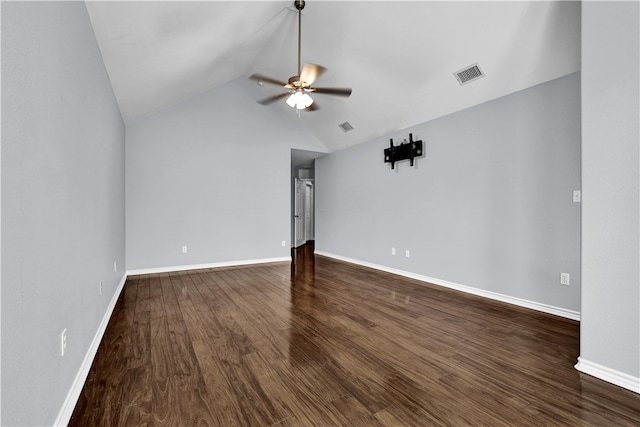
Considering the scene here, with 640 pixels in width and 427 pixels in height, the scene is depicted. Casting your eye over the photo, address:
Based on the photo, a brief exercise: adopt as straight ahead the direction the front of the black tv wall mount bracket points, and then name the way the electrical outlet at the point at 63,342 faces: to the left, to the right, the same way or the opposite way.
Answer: the opposite way

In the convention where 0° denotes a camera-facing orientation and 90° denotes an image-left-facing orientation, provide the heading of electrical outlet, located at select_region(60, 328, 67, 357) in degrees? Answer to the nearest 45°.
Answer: approximately 270°

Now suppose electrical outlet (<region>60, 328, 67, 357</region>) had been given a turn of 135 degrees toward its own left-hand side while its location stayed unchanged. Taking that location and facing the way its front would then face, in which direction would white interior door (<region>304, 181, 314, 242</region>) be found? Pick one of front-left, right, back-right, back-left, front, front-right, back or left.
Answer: right

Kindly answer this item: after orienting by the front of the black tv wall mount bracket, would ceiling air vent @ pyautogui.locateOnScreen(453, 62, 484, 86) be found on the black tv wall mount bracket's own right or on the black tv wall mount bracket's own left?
on the black tv wall mount bracket's own left

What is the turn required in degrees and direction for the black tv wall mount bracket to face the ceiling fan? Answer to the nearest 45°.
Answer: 0° — it already faces it

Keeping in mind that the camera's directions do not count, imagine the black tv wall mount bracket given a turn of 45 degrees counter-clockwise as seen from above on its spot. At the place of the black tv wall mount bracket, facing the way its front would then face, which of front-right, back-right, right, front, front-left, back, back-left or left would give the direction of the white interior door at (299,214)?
back-right

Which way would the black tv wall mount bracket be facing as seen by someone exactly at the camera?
facing the viewer and to the left of the viewer

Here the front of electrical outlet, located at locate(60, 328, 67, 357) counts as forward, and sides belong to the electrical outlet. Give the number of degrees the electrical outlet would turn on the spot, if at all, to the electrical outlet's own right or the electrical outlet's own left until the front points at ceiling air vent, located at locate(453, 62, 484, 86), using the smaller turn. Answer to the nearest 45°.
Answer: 0° — it already faces it

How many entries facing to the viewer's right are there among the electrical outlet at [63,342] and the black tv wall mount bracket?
1

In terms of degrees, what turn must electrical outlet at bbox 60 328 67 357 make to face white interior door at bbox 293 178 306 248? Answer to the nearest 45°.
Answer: approximately 45° to its left

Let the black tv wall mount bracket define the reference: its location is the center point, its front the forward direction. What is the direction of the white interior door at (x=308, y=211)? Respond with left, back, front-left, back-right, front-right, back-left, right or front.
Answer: right

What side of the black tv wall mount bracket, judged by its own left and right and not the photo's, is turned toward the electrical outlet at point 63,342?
front
